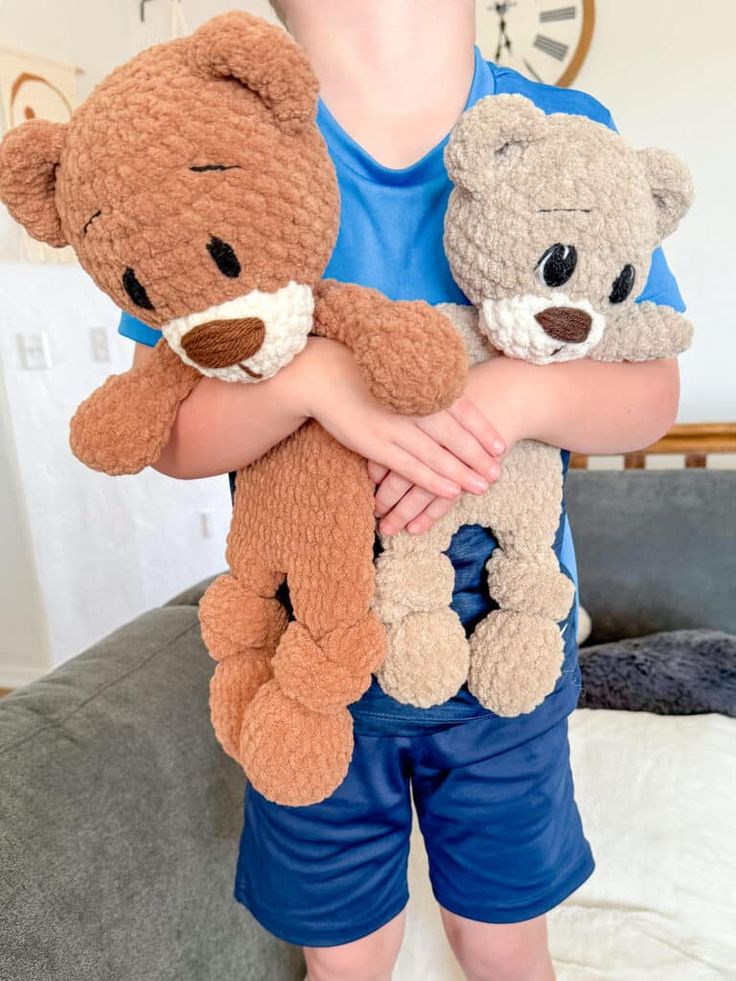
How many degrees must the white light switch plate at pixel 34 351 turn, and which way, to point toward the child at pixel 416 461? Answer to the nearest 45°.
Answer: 0° — it already faces them

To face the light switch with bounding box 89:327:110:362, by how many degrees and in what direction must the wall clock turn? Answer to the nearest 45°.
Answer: approximately 90° to its right

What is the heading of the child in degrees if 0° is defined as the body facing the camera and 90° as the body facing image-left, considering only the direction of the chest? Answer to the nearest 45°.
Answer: approximately 0°

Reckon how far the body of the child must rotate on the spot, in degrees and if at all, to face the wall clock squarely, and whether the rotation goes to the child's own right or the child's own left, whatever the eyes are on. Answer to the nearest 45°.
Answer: approximately 180°

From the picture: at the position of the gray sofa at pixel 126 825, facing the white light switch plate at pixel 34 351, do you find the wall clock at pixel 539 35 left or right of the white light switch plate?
right

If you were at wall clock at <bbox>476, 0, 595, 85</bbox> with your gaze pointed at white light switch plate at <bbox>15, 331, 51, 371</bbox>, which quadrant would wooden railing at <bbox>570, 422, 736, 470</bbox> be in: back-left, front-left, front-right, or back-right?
back-left
